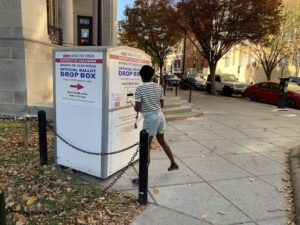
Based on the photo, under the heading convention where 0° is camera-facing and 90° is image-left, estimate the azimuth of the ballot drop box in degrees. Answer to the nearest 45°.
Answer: approximately 315°

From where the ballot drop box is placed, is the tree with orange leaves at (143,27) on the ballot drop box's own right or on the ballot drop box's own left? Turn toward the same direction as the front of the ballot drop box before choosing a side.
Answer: on the ballot drop box's own left

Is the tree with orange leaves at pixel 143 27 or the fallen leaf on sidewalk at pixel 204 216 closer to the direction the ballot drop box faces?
the fallen leaf on sidewalk

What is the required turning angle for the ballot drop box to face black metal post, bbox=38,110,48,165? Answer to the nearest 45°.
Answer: approximately 180°

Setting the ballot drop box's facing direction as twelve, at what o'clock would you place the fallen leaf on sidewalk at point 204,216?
The fallen leaf on sidewalk is roughly at 12 o'clock from the ballot drop box.

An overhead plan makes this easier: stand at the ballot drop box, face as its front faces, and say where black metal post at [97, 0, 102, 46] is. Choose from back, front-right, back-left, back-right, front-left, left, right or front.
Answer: back-left
